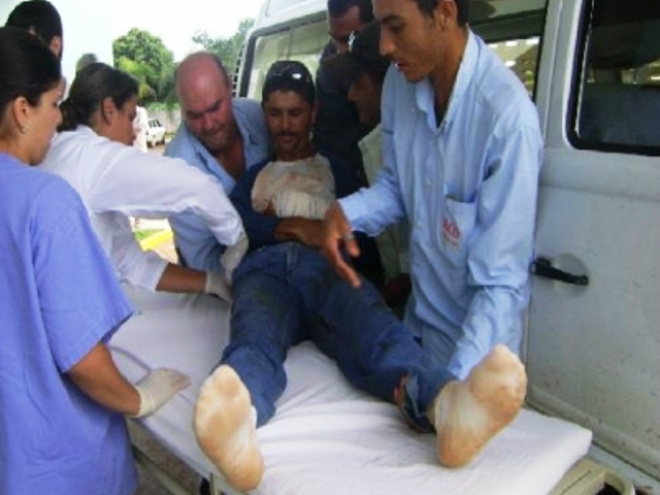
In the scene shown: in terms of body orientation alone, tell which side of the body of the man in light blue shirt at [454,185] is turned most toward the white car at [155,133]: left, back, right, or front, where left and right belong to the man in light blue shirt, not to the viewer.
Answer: right

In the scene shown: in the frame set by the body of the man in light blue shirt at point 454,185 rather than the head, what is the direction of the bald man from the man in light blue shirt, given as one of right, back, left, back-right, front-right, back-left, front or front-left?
right

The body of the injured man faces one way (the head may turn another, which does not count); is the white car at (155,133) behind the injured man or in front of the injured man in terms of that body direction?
behind

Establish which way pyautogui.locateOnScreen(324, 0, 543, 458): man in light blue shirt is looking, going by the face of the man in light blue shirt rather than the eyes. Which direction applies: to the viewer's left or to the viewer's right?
to the viewer's left

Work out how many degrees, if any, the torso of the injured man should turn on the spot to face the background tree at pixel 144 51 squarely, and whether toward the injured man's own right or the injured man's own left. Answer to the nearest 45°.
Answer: approximately 180°

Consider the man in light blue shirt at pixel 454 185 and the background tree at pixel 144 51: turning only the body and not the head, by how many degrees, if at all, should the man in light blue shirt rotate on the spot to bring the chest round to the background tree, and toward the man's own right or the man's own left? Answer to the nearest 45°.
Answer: approximately 90° to the man's own right

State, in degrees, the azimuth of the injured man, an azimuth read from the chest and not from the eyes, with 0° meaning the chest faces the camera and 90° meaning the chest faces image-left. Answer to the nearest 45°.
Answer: approximately 0°
